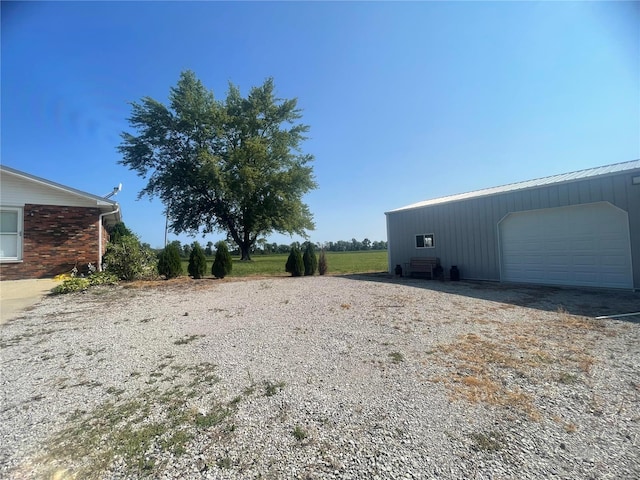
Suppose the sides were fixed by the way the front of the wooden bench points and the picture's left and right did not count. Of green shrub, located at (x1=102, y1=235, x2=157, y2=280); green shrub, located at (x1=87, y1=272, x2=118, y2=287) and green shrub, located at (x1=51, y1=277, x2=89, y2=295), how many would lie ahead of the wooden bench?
3

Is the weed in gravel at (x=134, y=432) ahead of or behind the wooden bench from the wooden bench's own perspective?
ahead

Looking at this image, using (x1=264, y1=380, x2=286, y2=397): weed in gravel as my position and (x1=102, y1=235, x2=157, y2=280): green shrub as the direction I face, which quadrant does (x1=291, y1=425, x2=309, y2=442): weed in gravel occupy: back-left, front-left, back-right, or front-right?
back-left

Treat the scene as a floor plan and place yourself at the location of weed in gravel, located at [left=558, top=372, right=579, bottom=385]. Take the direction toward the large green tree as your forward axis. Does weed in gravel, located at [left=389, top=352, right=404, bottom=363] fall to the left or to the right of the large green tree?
left

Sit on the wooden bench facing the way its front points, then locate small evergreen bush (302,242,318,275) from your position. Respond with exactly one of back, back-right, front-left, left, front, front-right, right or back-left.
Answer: front-right

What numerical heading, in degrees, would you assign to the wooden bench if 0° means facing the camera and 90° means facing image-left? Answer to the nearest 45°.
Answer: approximately 45°

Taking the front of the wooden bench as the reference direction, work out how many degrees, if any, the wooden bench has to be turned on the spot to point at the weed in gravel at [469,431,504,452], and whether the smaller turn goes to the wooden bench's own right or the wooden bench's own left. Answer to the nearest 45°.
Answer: approximately 45° to the wooden bench's own left

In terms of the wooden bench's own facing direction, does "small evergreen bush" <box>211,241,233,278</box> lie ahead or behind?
ahead

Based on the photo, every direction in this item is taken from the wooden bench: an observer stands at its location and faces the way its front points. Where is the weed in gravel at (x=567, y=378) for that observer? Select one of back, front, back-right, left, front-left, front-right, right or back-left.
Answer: front-left

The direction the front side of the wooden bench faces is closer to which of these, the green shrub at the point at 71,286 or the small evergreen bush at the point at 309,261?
the green shrub
